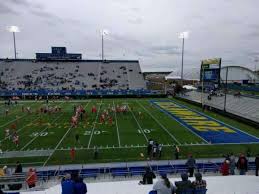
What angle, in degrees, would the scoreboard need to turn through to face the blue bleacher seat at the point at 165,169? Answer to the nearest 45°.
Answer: approximately 45° to its left

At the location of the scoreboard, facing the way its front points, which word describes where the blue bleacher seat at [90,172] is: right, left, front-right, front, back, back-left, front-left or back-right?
front-left

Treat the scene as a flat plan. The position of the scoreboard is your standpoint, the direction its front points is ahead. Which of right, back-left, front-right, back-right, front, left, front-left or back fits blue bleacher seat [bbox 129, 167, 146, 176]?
front-left

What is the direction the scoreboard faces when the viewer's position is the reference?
facing the viewer and to the left of the viewer

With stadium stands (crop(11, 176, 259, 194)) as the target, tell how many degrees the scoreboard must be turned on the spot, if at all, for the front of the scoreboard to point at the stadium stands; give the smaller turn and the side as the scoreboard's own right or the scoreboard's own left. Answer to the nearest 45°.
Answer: approximately 45° to the scoreboard's own left
